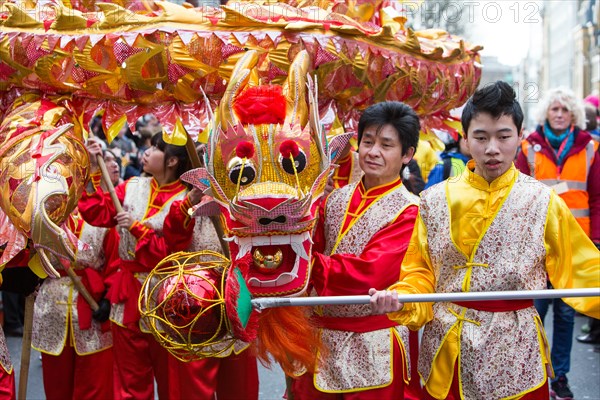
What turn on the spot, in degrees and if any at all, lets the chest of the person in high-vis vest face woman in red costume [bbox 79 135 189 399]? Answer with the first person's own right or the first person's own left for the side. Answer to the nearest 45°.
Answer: approximately 45° to the first person's own right

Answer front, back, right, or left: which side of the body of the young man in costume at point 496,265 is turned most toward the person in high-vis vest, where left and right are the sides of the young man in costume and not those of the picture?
back

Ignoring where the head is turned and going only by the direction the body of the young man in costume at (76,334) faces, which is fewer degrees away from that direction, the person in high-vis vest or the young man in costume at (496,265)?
the young man in costume

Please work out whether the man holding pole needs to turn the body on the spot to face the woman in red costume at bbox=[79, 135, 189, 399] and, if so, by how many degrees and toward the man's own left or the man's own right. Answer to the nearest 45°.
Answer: approximately 90° to the man's own right

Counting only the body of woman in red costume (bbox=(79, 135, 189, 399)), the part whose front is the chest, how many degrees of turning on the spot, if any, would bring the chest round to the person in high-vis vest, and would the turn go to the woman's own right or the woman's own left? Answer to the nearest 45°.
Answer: approximately 135° to the woman's own left

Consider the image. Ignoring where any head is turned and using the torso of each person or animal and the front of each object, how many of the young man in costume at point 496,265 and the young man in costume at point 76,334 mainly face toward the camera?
2

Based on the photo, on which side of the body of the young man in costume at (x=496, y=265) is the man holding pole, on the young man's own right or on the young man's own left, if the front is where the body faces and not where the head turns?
on the young man's own right

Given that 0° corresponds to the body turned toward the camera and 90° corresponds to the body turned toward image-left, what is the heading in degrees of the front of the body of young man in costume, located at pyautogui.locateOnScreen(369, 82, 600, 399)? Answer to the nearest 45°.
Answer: approximately 0°
